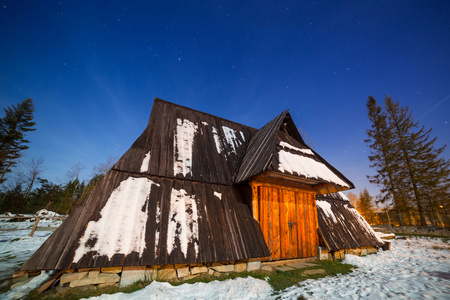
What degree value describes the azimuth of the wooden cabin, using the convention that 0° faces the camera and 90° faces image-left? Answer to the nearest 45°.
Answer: approximately 315°

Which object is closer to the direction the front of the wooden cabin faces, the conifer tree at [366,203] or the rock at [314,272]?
the rock

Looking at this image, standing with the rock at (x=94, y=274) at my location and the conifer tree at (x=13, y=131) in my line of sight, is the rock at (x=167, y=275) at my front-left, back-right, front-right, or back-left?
back-right

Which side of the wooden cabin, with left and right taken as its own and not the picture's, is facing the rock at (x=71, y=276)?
right

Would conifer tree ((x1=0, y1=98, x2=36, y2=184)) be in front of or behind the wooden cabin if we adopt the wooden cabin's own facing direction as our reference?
behind

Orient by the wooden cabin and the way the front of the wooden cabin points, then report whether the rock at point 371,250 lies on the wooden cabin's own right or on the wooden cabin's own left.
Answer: on the wooden cabin's own left
